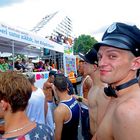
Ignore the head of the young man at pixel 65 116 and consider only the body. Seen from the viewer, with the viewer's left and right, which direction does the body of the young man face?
facing away from the viewer and to the left of the viewer

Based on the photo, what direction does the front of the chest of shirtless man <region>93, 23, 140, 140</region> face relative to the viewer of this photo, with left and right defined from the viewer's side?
facing the viewer and to the left of the viewer

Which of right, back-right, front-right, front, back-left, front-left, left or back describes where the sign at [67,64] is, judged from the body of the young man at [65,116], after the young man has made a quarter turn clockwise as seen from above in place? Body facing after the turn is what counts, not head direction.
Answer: front-left

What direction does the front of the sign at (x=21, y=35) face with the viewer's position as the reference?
facing the viewer and to the right of the viewer

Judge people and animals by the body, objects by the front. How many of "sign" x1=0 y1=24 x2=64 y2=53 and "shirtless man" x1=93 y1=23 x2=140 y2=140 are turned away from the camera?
0

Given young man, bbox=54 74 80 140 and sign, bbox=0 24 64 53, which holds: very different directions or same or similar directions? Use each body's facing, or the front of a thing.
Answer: very different directions

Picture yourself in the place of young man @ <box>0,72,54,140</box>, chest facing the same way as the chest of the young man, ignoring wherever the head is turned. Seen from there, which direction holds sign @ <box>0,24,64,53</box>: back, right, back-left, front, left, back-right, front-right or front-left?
front-right

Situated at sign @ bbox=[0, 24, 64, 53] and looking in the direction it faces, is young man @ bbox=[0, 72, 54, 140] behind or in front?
in front

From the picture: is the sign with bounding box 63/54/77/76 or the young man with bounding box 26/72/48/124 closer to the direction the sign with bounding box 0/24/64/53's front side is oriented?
the young man

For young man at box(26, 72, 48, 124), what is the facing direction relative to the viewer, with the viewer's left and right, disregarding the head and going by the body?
facing away from the viewer and to the left of the viewer

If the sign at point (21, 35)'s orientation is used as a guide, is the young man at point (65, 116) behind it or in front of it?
in front

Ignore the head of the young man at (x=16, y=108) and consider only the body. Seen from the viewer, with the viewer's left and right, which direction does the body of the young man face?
facing away from the viewer and to the left of the viewer
